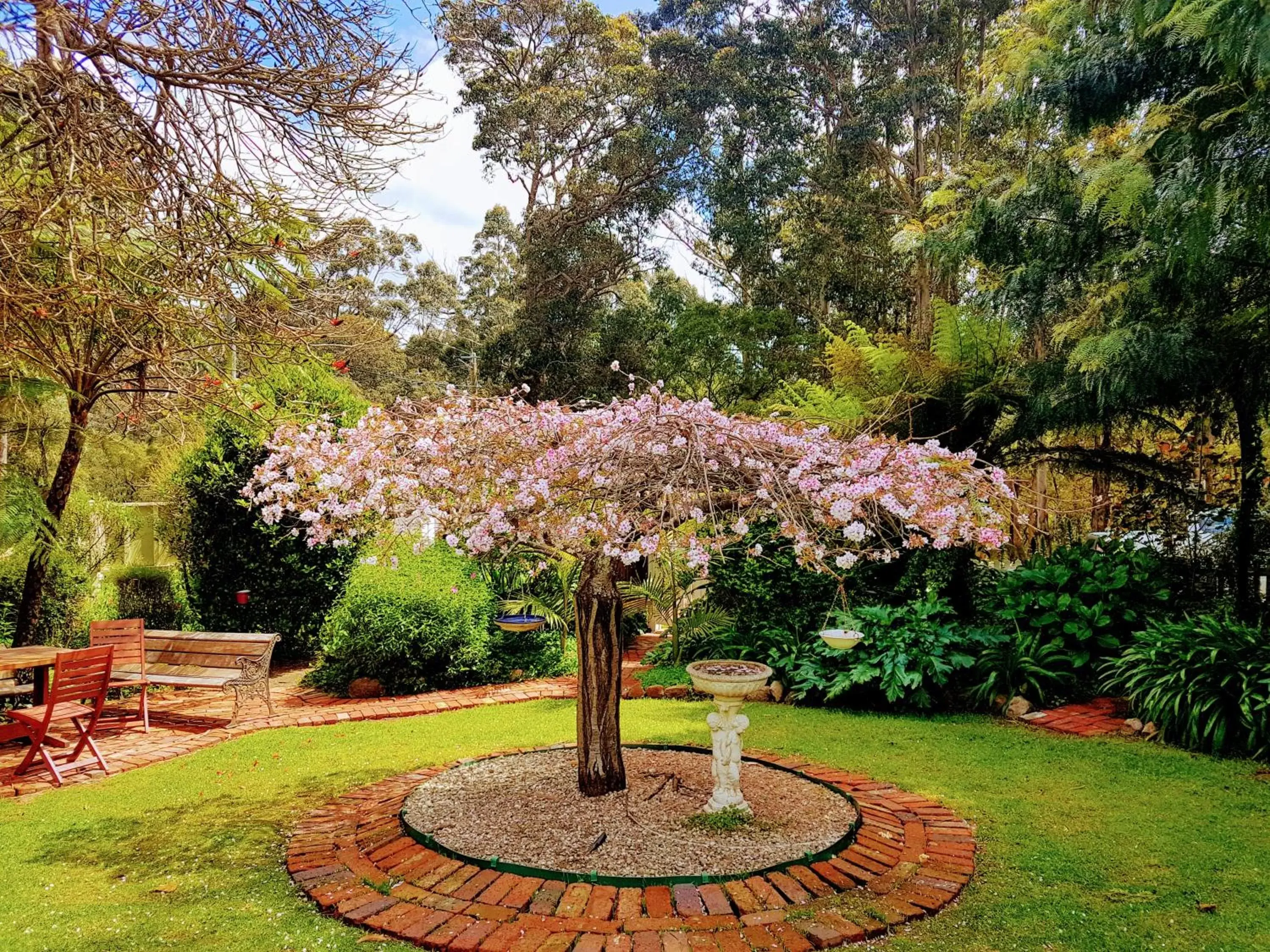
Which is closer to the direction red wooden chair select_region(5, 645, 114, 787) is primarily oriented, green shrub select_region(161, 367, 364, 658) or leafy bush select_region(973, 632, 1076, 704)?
the green shrub

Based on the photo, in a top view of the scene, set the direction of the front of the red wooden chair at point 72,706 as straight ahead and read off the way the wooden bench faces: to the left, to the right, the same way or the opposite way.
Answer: to the left

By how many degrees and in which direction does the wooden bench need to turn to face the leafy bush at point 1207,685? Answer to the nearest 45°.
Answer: approximately 90° to its left

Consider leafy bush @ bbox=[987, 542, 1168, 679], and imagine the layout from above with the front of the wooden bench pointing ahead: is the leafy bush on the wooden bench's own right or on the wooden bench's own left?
on the wooden bench's own left

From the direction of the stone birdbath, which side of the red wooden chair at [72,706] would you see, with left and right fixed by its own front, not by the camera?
back

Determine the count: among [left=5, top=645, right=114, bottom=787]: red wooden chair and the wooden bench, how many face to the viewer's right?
0

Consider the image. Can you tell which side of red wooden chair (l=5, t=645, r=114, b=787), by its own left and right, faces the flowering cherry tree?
back

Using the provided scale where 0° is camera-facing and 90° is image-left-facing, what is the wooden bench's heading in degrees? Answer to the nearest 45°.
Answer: approximately 45°

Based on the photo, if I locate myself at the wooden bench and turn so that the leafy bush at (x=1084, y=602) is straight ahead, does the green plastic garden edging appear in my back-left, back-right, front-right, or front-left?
front-right

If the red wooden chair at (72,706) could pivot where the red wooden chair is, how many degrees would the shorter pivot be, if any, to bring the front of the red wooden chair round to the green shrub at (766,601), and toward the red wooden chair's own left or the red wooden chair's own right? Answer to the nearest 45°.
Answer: approximately 135° to the red wooden chair's own right

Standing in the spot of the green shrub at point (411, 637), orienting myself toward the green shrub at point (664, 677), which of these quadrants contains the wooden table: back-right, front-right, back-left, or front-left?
back-right

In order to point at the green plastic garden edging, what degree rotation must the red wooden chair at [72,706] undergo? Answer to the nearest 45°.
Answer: approximately 180°
